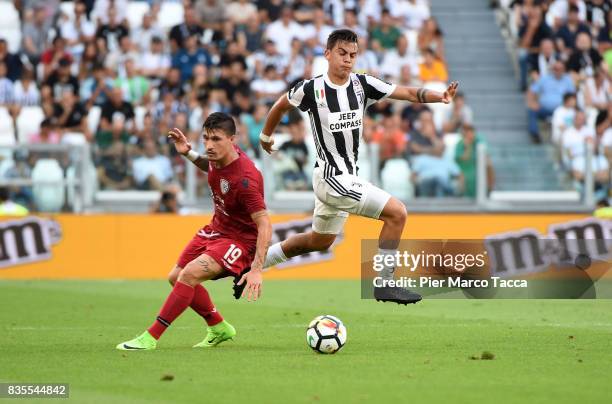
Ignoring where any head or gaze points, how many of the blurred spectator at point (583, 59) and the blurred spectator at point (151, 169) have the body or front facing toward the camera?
2

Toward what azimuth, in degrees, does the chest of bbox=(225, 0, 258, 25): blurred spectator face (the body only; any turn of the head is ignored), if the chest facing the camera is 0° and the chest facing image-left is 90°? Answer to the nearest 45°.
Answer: approximately 0°

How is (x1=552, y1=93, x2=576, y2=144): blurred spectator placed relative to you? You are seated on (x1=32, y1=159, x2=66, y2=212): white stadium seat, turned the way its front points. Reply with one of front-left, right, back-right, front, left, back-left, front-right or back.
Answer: left

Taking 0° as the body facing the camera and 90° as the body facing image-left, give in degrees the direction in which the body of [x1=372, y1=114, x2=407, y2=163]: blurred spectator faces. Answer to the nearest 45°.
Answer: approximately 0°

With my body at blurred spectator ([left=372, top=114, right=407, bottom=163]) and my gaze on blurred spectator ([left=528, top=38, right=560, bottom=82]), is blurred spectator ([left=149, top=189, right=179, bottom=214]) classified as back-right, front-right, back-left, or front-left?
back-left

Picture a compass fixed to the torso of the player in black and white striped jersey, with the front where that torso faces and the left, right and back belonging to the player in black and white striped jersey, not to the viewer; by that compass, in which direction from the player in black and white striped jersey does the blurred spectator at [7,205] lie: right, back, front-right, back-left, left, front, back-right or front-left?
back

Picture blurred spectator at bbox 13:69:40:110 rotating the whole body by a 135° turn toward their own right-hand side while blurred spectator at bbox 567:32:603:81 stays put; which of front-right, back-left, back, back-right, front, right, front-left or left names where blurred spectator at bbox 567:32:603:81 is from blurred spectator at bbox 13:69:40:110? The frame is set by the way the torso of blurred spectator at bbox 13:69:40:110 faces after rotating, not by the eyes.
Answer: back-right
